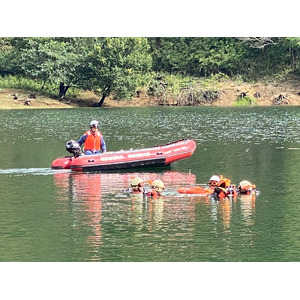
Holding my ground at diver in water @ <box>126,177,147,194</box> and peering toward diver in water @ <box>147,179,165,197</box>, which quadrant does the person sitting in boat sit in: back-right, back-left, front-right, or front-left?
back-left

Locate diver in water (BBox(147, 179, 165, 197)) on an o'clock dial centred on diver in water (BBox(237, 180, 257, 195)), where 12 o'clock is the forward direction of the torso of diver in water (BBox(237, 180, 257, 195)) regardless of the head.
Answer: diver in water (BBox(147, 179, 165, 197)) is roughly at 4 o'clock from diver in water (BBox(237, 180, 257, 195)).

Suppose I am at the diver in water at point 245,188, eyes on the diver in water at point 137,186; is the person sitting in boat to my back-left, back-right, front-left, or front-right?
front-right

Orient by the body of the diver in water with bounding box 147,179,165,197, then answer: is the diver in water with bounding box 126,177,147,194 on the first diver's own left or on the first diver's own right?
on the first diver's own right

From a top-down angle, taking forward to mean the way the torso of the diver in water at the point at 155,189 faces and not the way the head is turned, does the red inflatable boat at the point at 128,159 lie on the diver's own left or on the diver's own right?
on the diver's own right

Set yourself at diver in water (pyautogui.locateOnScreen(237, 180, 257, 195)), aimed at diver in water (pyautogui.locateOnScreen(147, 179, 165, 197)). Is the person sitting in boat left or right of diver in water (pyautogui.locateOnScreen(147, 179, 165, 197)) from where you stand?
right

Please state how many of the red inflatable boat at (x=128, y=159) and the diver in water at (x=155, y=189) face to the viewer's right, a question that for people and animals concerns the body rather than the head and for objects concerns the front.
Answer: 1

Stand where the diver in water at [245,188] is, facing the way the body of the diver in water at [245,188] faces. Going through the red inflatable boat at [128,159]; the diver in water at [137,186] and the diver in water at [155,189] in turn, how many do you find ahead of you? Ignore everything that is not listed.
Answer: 0

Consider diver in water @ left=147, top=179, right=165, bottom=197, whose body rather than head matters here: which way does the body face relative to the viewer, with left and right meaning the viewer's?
facing the viewer and to the left of the viewer

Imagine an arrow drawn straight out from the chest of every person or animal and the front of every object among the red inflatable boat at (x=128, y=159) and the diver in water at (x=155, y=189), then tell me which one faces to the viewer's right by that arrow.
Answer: the red inflatable boat

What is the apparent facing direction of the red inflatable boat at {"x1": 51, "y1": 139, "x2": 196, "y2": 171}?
to the viewer's right

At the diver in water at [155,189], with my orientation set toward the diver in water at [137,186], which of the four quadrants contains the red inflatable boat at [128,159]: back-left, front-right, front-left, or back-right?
front-right

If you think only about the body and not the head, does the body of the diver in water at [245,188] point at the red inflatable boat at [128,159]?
no

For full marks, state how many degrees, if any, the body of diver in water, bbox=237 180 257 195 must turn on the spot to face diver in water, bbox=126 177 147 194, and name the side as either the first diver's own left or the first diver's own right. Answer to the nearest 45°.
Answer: approximately 135° to the first diver's own right

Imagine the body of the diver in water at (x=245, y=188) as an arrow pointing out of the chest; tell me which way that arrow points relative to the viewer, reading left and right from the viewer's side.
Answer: facing the viewer and to the right of the viewer

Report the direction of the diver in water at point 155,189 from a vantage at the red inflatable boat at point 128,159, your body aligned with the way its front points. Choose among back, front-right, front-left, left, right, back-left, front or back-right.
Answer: right

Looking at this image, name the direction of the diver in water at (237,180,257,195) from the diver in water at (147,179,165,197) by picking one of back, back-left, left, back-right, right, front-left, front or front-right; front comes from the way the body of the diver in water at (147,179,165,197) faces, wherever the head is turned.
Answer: back-left

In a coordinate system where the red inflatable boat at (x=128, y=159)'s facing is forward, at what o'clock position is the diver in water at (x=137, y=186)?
The diver in water is roughly at 3 o'clock from the red inflatable boat.
